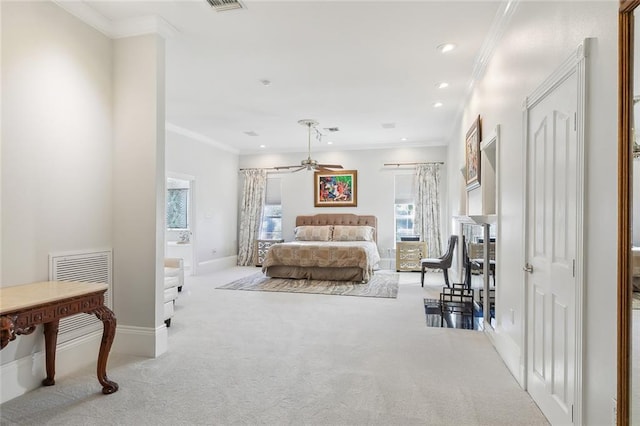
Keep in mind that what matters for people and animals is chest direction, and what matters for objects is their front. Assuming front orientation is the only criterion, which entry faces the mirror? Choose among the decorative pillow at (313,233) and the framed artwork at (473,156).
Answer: the decorative pillow

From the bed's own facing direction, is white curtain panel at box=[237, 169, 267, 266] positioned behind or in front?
behind

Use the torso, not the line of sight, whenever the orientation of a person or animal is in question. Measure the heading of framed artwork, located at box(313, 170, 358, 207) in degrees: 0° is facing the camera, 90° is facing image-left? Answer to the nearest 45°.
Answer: approximately 0°

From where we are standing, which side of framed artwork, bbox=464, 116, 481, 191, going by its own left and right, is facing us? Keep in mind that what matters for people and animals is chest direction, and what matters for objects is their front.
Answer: left

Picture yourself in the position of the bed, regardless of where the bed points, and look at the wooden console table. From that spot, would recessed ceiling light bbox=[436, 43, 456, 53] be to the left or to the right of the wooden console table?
left

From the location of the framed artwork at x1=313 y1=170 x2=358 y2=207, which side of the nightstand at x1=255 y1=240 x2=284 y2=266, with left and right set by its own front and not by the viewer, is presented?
left

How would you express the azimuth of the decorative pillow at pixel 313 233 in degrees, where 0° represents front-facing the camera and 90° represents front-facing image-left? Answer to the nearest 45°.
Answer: approximately 0°

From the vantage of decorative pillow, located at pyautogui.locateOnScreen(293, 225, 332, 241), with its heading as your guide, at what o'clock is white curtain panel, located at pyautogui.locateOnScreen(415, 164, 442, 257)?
The white curtain panel is roughly at 9 o'clock from the decorative pillow.
